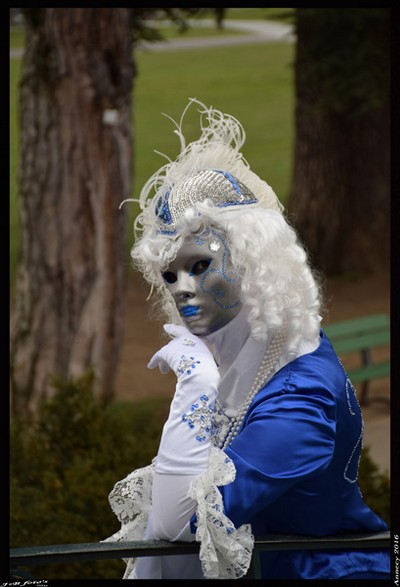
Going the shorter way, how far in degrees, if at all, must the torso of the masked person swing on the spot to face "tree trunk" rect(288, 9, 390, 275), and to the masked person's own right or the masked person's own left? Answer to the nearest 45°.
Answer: approximately 135° to the masked person's own right

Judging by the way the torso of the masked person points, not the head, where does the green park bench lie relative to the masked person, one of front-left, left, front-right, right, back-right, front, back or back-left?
back-right

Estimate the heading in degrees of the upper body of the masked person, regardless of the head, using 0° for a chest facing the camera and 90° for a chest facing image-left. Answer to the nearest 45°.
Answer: approximately 45°

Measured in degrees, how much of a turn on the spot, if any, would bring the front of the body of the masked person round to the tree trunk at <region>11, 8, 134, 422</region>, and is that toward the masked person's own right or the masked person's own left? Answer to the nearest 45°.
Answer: approximately 135° to the masked person's own right
